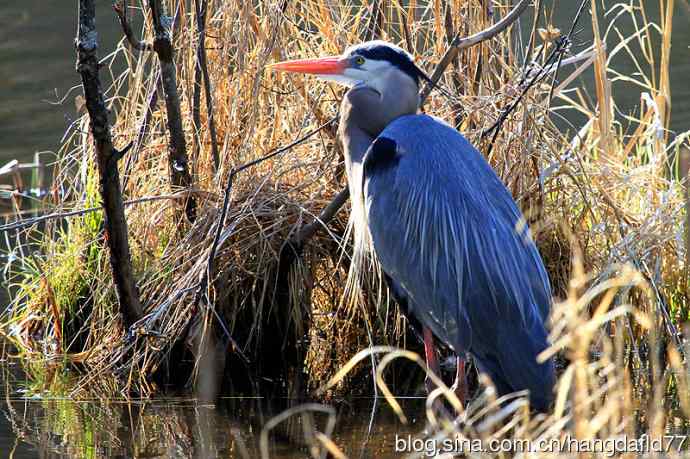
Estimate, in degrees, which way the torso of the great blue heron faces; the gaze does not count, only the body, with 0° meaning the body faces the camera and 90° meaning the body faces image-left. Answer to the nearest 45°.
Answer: approximately 90°

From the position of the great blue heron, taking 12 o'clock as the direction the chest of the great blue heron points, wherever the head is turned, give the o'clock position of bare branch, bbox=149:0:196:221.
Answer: The bare branch is roughly at 1 o'clock from the great blue heron.

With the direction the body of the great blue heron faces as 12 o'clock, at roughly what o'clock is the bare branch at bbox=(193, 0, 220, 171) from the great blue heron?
The bare branch is roughly at 1 o'clock from the great blue heron.
